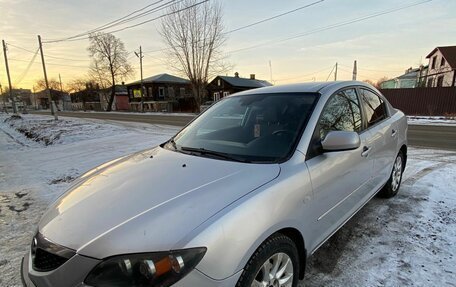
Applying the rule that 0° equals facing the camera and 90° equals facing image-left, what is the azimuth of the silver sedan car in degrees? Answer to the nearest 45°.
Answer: approximately 45°

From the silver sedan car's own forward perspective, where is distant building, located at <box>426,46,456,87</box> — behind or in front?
behind

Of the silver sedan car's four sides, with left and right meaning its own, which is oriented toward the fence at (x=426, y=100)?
back
